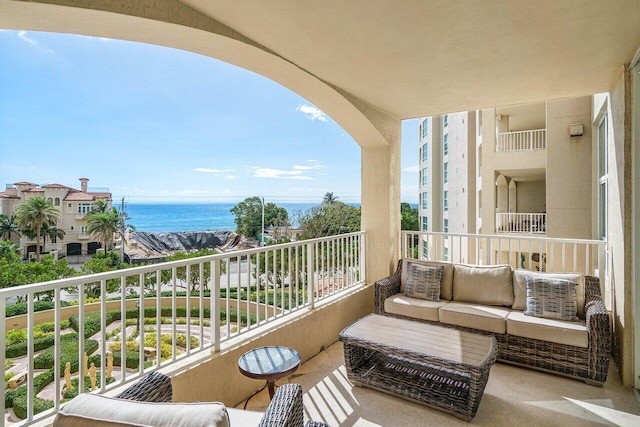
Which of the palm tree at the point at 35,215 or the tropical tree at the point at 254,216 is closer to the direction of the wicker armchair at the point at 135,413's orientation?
the tropical tree

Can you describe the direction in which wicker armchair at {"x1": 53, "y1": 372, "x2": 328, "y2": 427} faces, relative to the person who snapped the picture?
facing away from the viewer and to the right of the viewer

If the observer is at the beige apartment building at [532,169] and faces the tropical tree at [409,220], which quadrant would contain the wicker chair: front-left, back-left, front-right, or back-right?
back-left

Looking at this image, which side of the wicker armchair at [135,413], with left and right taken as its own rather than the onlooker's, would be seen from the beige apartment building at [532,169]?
front

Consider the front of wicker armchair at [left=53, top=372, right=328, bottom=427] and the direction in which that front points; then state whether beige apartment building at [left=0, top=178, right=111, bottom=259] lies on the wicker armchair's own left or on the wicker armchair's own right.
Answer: on the wicker armchair's own left

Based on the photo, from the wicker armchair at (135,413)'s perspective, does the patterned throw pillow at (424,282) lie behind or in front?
in front

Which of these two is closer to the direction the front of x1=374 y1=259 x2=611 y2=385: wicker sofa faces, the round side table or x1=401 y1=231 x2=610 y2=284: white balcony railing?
the round side table

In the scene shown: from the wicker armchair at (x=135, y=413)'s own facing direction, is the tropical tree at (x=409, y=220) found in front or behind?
in front

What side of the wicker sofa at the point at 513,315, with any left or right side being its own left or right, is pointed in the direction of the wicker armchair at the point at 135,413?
front

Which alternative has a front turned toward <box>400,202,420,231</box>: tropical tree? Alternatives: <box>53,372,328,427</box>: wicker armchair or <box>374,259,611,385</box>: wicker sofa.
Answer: <box>53,372,328,427</box>: wicker armchair

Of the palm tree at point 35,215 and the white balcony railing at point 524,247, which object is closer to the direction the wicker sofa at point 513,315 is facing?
the palm tree

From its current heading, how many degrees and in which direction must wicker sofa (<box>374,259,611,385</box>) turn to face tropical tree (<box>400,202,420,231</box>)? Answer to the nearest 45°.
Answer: approximately 135° to its right

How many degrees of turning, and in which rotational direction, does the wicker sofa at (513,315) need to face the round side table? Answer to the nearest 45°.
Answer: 0° — it already faces it

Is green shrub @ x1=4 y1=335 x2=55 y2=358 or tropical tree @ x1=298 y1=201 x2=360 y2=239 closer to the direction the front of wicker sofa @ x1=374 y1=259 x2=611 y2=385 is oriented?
the green shrub
